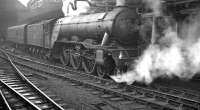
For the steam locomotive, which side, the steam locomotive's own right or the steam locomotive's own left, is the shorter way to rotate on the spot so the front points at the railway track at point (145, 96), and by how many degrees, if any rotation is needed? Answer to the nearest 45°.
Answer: approximately 45° to the steam locomotive's own right

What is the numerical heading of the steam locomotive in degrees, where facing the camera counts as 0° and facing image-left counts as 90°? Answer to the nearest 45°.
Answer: approximately 315°

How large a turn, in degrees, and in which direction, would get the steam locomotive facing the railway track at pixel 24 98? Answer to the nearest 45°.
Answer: approximately 90° to its right
